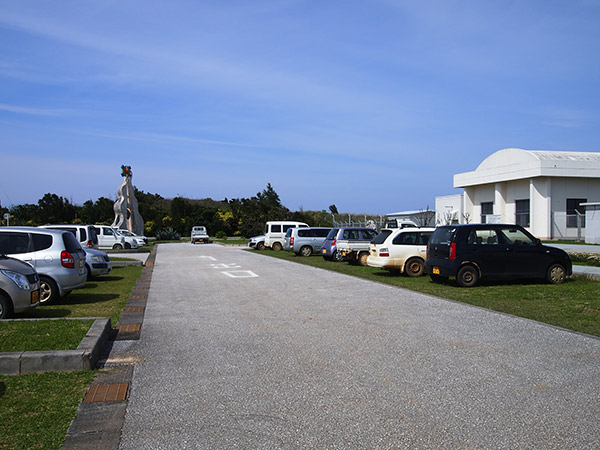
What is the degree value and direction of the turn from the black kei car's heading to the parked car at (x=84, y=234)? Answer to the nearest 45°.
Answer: approximately 135° to its left

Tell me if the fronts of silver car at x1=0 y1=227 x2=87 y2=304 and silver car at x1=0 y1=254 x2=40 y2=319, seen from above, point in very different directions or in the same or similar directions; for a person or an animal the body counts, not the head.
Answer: very different directions

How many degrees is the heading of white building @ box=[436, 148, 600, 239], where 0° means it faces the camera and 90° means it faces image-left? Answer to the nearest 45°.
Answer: approximately 45°

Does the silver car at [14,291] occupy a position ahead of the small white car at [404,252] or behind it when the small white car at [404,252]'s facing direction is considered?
behind

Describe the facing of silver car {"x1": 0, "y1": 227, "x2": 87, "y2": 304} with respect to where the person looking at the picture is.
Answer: facing away from the viewer and to the left of the viewer

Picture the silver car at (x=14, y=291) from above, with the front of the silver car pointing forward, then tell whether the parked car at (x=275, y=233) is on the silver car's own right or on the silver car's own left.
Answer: on the silver car's own left

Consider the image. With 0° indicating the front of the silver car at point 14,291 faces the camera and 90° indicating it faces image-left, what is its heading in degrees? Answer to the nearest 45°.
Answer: approximately 315°

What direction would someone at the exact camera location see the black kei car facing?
facing away from the viewer and to the right of the viewer

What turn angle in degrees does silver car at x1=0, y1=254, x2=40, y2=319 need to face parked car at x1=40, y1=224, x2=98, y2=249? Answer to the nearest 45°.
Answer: approximately 135° to its left

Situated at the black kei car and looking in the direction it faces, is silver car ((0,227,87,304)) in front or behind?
behind

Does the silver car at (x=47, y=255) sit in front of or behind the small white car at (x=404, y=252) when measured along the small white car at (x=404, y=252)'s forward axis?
behind
